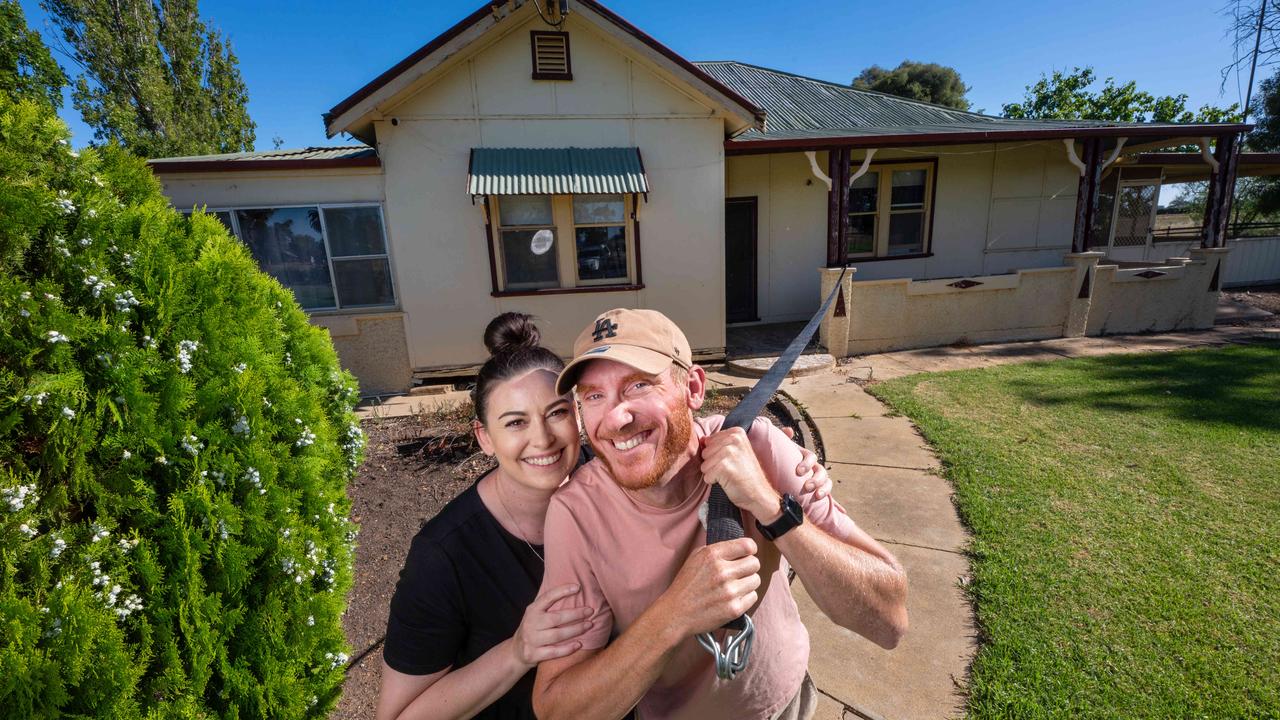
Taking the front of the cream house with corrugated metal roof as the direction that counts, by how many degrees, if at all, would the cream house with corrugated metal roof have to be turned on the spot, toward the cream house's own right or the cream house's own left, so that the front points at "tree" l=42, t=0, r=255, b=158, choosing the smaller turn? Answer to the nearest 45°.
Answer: approximately 135° to the cream house's own right

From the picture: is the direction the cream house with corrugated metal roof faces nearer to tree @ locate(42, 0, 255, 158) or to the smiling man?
the smiling man

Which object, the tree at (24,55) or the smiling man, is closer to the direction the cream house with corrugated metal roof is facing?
the smiling man

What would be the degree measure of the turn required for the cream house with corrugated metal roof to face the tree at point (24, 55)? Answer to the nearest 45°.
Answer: approximately 90° to its right

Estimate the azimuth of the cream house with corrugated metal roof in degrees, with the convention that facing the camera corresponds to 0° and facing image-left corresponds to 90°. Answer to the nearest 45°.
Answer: approximately 0°

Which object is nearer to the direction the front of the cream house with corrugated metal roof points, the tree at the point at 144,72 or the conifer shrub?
the conifer shrub

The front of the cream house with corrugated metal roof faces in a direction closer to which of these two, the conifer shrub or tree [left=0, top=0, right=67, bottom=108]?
the conifer shrub

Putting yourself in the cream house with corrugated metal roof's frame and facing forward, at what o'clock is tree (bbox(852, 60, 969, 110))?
The tree is roughly at 7 o'clock from the cream house with corrugated metal roof.

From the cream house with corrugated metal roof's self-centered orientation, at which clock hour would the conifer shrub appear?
The conifer shrub is roughly at 12 o'clock from the cream house with corrugated metal roof.
